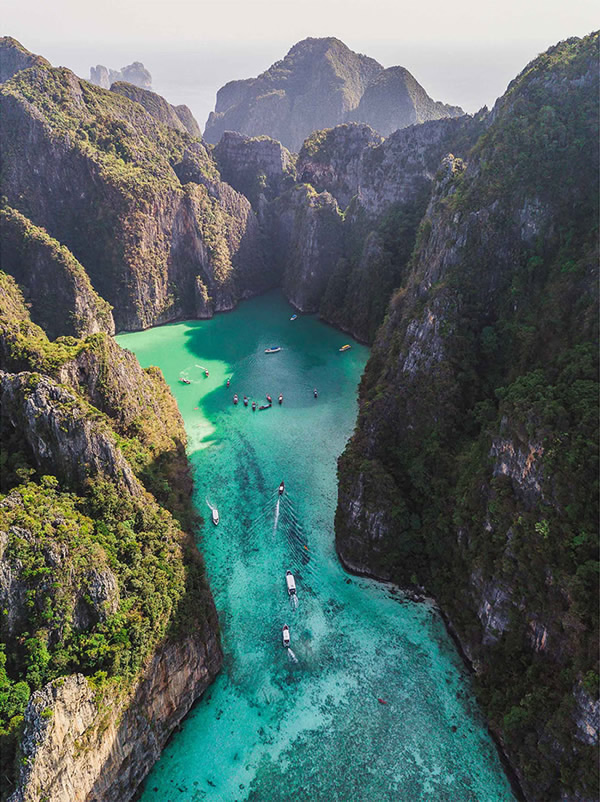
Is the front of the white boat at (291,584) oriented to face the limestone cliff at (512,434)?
no

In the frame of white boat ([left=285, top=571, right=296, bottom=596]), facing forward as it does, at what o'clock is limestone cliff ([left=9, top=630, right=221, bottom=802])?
The limestone cliff is roughly at 7 o'clock from the white boat.

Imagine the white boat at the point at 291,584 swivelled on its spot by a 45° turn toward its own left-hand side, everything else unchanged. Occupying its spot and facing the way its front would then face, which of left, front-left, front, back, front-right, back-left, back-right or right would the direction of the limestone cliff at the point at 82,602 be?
left

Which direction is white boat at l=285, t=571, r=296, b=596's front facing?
away from the camera

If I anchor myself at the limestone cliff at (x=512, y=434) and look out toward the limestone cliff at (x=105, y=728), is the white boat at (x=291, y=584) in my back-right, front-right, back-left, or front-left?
front-right
